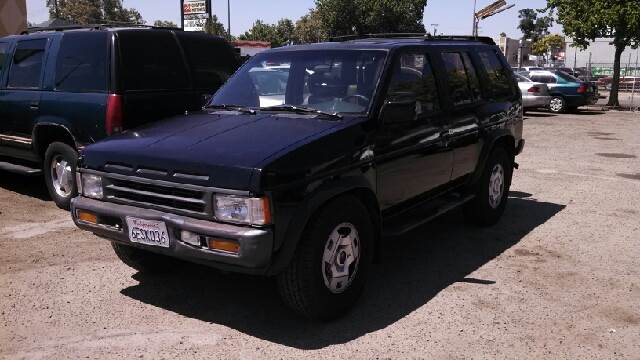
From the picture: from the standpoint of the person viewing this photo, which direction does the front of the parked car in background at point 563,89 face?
facing away from the viewer and to the left of the viewer

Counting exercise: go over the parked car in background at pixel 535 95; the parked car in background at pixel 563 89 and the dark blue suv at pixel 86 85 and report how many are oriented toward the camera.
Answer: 0

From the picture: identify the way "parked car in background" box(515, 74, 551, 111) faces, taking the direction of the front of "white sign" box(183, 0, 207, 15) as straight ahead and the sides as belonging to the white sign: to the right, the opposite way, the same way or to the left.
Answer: the opposite way

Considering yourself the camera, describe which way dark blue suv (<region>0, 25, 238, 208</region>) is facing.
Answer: facing away from the viewer and to the left of the viewer

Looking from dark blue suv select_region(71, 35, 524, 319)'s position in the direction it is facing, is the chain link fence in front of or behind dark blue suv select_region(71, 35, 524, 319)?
behind

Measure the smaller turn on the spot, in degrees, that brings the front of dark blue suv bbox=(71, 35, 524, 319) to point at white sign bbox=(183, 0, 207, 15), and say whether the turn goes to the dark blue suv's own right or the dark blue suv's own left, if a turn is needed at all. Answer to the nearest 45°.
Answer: approximately 135° to the dark blue suv's own right

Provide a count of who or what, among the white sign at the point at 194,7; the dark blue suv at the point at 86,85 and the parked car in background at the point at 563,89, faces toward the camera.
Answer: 1

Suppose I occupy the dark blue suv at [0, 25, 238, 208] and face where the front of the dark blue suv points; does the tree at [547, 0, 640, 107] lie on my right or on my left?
on my right

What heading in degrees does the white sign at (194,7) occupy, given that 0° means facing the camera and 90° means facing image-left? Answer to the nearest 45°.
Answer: approximately 0°

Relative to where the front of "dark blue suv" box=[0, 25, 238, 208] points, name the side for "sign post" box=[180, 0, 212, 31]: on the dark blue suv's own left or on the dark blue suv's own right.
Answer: on the dark blue suv's own right

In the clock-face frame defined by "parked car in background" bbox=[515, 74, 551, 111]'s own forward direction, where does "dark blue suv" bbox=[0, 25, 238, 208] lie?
The dark blue suv is roughly at 8 o'clock from the parked car in background.

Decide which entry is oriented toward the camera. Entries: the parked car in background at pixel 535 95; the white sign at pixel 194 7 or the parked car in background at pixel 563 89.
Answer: the white sign
